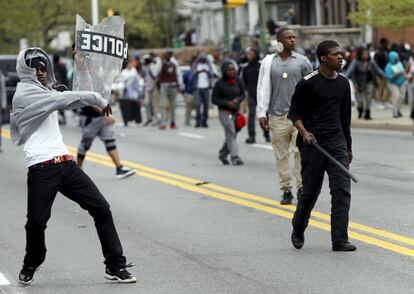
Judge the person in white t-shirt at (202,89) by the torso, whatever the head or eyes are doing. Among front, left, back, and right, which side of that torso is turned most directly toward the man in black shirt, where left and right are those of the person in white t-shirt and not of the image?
front

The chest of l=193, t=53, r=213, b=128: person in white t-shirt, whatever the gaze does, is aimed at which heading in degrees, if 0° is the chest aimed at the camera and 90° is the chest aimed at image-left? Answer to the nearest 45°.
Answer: approximately 0°

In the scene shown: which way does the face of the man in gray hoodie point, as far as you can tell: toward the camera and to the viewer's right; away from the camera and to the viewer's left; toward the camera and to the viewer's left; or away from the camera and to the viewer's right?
toward the camera and to the viewer's right

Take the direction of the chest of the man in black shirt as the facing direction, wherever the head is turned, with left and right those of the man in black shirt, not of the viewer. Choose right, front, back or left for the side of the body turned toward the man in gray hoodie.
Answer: right

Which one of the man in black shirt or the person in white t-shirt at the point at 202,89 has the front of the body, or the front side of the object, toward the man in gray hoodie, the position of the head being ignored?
the person in white t-shirt

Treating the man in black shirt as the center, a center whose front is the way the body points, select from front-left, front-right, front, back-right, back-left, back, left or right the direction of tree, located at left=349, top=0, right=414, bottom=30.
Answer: back-left
